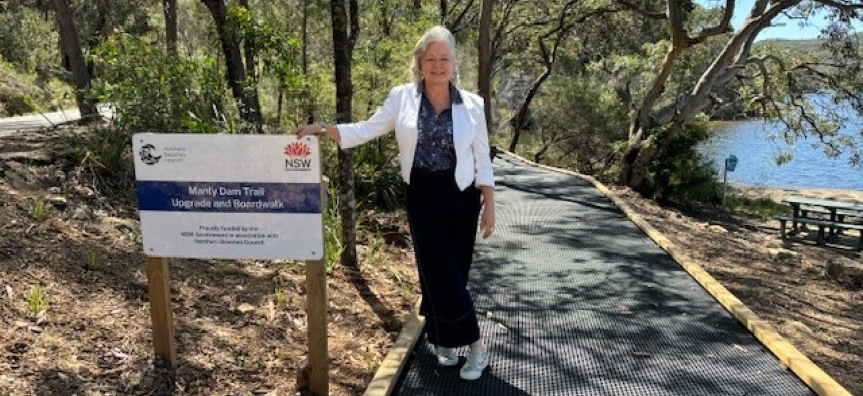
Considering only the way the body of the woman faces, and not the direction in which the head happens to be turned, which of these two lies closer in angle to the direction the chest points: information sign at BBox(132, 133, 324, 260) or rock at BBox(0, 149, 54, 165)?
the information sign

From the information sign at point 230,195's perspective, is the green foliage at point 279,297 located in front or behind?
behind

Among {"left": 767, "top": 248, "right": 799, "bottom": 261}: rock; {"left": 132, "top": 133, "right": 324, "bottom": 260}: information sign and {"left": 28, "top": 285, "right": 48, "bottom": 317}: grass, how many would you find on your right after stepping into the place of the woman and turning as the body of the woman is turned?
2

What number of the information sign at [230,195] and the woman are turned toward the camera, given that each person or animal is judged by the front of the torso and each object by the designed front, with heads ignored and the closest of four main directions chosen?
2

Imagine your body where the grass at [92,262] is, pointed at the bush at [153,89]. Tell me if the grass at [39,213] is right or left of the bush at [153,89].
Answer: left

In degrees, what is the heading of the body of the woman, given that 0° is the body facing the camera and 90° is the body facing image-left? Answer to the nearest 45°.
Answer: approximately 0°

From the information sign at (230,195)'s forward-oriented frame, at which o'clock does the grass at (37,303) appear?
The grass is roughly at 4 o'clock from the information sign.

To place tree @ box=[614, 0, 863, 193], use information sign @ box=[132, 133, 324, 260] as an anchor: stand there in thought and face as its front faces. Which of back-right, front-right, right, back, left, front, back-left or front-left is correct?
back-left

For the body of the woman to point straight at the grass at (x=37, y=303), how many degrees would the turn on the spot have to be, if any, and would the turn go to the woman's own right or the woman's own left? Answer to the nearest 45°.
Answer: approximately 90° to the woman's own right

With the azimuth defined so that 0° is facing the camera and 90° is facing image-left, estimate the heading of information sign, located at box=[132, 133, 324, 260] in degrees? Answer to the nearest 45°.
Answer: approximately 0°

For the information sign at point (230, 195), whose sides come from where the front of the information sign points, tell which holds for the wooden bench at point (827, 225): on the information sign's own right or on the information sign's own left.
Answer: on the information sign's own left

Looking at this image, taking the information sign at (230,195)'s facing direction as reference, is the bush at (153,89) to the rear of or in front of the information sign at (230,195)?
to the rear
